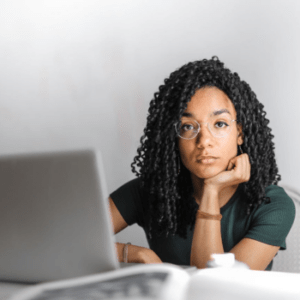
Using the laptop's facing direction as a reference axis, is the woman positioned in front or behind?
in front

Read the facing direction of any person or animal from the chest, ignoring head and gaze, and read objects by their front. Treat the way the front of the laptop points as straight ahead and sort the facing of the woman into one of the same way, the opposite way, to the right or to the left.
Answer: the opposite way

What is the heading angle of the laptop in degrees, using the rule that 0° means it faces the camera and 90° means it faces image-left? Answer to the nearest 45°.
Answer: approximately 180°

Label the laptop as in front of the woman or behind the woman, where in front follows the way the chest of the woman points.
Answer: in front

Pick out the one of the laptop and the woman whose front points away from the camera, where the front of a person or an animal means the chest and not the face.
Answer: the laptop

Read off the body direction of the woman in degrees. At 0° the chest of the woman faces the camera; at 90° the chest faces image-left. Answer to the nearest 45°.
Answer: approximately 0°

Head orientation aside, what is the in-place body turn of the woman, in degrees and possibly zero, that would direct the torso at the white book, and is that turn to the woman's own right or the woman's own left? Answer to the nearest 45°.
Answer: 0° — they already face it

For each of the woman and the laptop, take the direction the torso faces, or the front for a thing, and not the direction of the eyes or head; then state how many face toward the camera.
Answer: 1
